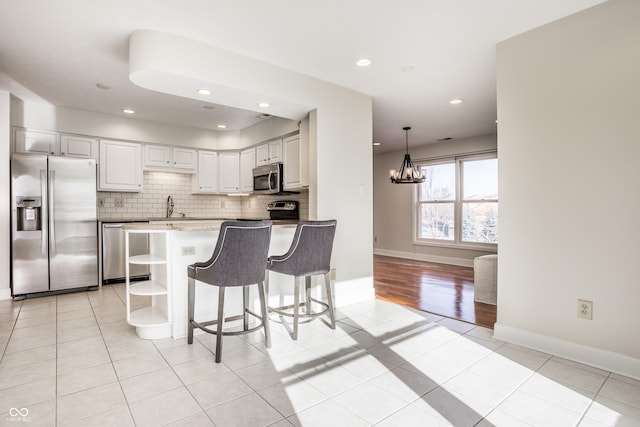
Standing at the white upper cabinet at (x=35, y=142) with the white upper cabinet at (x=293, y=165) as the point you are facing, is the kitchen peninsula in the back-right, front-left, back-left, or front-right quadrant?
front-right

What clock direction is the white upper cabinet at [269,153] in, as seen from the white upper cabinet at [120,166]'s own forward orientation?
the white upper cabinet at [269,153] is roughly at 10 o'clock from the white upper cabinet at [120,166].

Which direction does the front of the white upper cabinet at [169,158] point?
toward the camera

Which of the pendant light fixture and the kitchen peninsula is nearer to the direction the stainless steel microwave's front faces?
the kitchen peninsula

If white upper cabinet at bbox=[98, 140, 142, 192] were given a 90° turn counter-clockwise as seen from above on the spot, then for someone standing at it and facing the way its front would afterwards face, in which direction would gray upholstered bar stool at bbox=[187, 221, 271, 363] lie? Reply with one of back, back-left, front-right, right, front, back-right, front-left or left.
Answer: right

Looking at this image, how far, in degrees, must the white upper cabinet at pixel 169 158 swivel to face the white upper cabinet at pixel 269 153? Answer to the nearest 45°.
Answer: approximately 45° to its left

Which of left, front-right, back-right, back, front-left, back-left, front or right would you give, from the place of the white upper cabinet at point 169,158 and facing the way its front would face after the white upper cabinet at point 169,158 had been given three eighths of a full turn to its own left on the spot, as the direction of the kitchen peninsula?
back-right

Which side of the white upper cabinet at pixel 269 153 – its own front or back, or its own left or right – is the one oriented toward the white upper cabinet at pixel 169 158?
right

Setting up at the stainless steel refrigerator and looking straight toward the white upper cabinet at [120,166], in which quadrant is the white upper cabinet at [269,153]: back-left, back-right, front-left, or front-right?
front-right

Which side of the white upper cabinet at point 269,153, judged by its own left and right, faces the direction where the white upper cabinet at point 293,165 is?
left

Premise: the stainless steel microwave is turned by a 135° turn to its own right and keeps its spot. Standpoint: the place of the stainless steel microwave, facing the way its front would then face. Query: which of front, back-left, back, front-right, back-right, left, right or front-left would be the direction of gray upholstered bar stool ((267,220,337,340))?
back

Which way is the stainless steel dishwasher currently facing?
toward the camera
